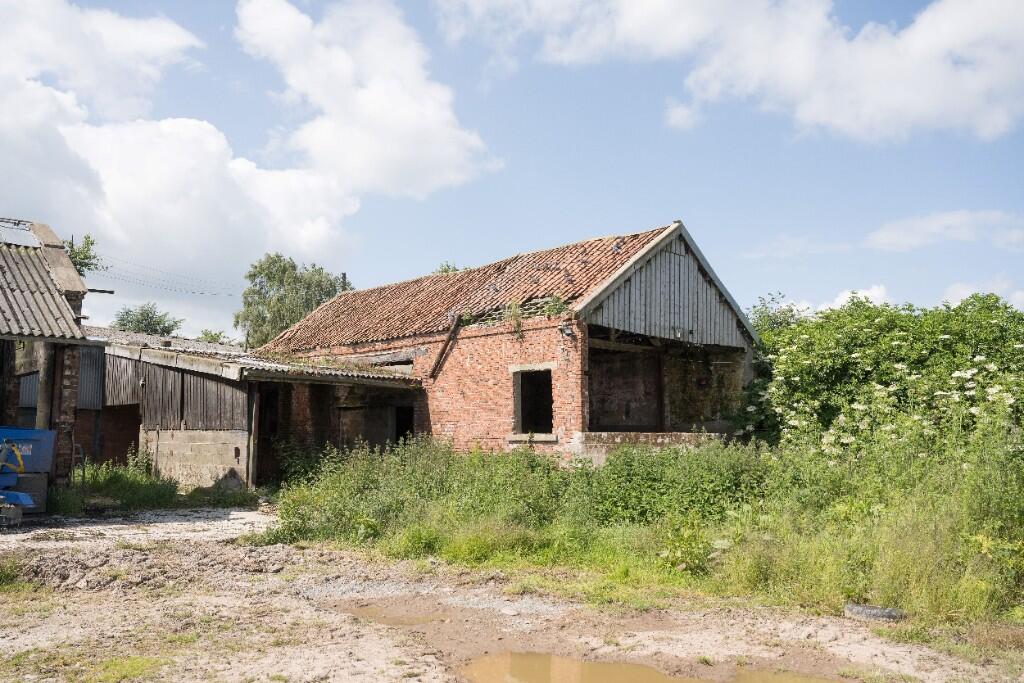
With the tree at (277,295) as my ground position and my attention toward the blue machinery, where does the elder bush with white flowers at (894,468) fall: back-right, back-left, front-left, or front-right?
front-left

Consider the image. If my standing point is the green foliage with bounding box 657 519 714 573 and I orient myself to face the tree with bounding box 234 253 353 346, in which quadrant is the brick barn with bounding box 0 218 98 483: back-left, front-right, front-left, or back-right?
front-left

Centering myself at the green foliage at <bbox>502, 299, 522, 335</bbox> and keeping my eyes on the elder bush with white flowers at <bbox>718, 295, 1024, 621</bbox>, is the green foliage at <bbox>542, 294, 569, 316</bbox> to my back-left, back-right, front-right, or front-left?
front-left

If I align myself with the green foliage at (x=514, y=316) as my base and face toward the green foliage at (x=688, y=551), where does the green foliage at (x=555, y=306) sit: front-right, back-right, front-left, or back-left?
front-left

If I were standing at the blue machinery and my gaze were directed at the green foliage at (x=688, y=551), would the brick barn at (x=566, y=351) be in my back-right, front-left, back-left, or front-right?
front-left

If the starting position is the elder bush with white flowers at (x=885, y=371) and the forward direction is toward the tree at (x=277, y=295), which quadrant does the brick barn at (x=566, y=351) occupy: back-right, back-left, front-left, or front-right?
front-left
